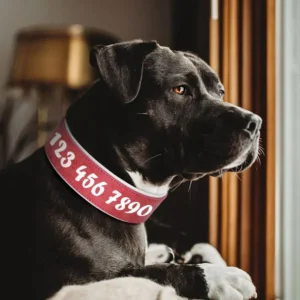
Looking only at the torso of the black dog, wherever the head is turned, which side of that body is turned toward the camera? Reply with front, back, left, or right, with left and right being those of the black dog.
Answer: right
